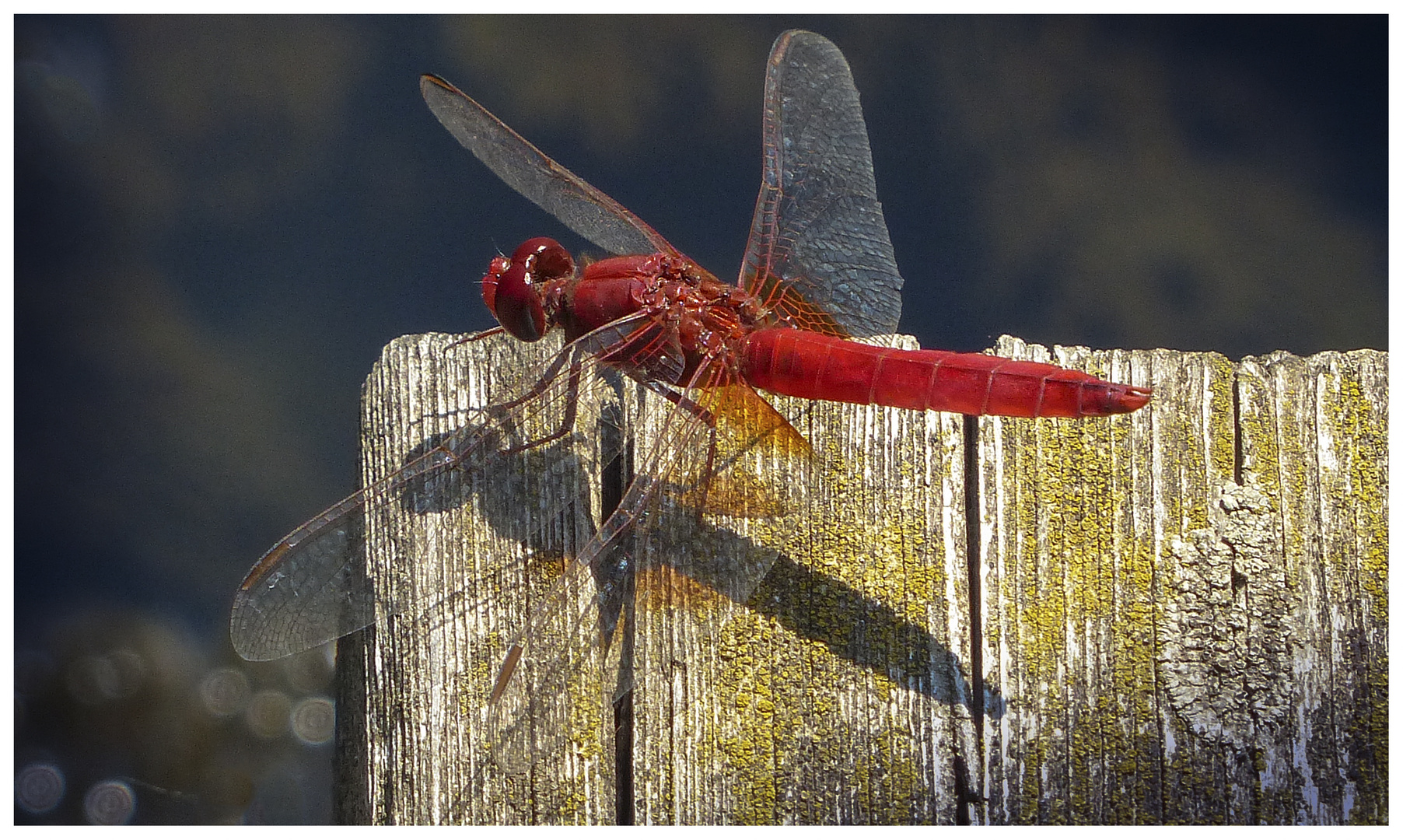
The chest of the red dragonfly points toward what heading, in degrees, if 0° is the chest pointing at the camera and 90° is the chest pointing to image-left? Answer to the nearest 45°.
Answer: approximately 90°
